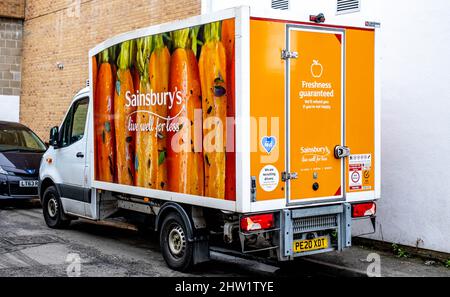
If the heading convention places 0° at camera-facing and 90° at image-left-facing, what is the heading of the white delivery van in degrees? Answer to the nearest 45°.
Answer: approximately 135°
